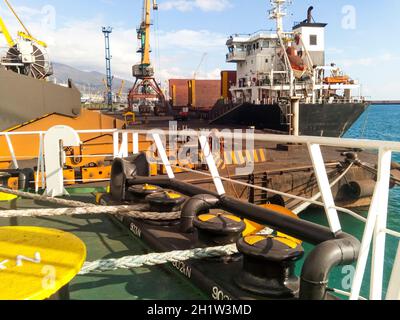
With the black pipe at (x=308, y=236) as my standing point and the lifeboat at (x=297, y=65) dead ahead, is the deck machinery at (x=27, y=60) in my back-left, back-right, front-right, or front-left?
front-left

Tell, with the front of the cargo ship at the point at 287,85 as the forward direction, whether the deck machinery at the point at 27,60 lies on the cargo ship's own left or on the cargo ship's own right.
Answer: on the cargo ship's own left

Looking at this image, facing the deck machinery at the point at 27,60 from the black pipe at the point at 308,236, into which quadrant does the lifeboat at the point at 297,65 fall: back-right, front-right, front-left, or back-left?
front-right

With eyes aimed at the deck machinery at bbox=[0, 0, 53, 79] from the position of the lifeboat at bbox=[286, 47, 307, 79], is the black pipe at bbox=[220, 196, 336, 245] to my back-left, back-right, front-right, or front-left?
front-left

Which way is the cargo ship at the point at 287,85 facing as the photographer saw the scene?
facing away from the viewer and to the left of the viewer

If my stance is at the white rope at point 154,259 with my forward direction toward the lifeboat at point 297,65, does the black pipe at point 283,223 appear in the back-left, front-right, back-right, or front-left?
front-right

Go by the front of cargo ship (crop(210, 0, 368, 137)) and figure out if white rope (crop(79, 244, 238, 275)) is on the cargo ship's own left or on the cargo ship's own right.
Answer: on the cargo ship's own left

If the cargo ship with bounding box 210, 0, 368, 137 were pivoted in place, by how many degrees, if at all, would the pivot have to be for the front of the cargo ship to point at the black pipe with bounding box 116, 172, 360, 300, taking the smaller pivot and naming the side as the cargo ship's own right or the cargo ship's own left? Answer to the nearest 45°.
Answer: approximately 135° to the cargo ship's own left

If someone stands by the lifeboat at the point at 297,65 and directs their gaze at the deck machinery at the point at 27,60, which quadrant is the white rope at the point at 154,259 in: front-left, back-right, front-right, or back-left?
front-left
